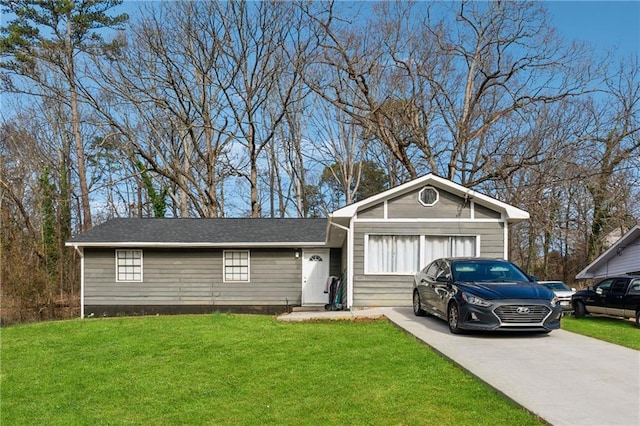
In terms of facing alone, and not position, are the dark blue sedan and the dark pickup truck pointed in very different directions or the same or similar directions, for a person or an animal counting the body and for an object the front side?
very different directions

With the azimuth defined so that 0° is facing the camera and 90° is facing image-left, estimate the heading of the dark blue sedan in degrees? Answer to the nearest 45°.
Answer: approximately 315°

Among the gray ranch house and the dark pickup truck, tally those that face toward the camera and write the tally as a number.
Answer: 1

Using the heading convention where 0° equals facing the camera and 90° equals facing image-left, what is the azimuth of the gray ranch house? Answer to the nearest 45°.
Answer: approximately 0°

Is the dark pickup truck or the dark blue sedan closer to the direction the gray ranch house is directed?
the dark blue sedan
